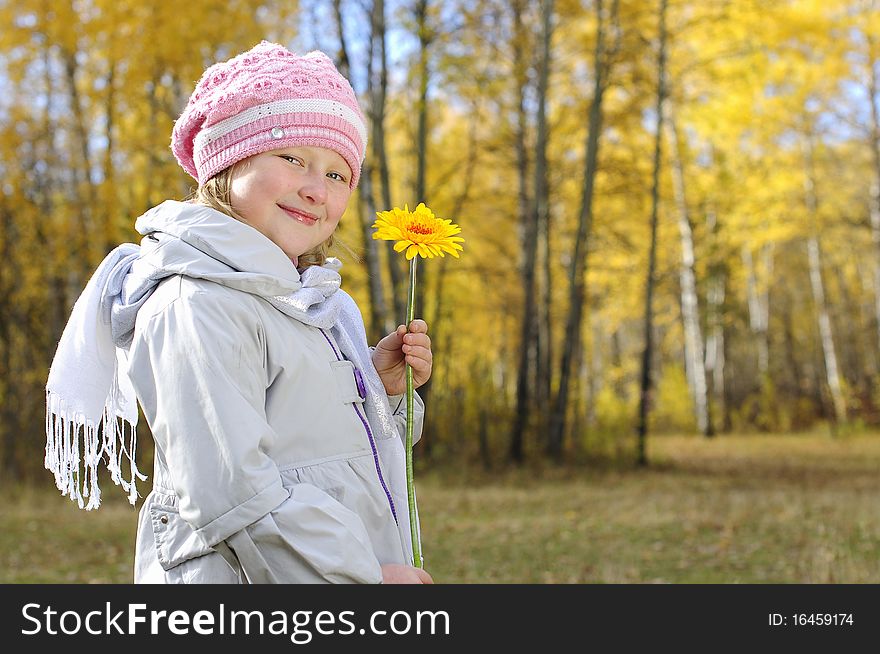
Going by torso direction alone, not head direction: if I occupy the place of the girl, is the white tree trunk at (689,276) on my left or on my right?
on my left

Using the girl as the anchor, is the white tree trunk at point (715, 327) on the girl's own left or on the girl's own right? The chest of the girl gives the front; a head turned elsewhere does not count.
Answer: on the girl's own left

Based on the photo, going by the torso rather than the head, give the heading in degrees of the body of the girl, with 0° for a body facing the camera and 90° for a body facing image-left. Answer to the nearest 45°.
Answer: approximately 315°

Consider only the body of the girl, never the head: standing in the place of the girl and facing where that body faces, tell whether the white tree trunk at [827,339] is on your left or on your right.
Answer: on your left
